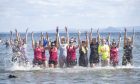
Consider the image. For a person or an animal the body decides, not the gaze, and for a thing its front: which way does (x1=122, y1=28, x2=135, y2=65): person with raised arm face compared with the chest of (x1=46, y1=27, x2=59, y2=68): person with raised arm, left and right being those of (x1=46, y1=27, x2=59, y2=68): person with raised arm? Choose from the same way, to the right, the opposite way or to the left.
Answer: the same way

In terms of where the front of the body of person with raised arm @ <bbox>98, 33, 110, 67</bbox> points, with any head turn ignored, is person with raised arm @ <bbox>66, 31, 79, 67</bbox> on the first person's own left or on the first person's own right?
on the first person's own right

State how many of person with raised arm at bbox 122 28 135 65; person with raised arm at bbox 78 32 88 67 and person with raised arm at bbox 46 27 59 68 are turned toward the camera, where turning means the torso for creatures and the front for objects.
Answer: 3

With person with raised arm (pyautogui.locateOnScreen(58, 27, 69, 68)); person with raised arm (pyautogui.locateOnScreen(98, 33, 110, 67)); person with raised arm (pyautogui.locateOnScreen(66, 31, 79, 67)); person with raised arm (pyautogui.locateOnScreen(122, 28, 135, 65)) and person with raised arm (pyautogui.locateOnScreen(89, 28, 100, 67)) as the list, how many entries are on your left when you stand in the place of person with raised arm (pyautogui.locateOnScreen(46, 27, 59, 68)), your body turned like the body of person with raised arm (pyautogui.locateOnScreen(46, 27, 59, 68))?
5

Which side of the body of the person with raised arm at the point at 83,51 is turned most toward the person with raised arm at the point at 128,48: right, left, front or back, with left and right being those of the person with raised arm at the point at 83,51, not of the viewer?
left

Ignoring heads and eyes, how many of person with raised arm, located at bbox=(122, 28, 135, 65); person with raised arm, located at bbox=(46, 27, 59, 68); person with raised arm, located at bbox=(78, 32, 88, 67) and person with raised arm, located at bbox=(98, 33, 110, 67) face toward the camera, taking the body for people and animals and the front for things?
4

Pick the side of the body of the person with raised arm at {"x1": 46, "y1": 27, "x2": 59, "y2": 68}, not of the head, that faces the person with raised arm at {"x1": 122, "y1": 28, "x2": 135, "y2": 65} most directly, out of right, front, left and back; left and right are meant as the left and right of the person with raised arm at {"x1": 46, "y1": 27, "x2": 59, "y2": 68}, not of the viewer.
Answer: left

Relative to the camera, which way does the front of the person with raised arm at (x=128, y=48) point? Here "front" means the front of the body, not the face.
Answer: toward the camera

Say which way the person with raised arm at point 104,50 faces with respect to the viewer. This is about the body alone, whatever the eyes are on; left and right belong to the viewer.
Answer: facing the viewer

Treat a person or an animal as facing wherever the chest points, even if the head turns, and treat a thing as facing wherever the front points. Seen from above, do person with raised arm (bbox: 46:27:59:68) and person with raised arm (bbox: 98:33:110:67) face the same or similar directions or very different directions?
same or similar directions

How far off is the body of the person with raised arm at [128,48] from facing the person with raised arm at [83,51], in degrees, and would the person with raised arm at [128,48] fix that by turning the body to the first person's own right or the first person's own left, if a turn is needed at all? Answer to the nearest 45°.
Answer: approximately 45° to the first person's own right

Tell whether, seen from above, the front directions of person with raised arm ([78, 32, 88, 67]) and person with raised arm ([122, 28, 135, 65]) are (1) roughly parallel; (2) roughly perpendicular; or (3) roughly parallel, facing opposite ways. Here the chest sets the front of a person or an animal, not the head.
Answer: roughly parallel

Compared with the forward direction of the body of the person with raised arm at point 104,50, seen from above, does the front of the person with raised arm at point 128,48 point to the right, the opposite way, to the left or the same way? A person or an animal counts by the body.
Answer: the same way
